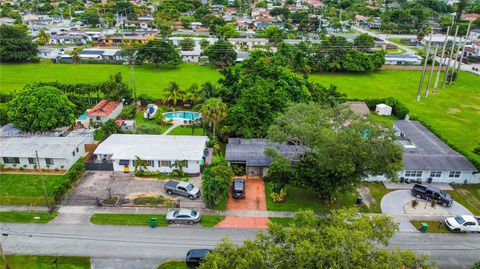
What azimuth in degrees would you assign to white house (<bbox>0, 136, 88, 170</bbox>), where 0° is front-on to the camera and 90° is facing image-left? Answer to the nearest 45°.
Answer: approximately 0°

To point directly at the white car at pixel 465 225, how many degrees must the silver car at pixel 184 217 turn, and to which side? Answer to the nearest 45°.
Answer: approximately 180°

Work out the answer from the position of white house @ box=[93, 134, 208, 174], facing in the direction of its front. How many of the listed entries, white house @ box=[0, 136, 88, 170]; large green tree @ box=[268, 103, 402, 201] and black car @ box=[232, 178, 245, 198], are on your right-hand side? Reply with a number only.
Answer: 1

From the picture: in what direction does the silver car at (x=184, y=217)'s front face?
to the viewer's left

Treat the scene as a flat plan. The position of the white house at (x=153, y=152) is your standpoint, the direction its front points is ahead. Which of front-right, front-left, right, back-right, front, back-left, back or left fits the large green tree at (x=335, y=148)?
front-left

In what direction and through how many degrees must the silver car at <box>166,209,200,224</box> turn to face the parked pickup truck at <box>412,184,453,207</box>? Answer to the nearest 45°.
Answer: approximately 180°

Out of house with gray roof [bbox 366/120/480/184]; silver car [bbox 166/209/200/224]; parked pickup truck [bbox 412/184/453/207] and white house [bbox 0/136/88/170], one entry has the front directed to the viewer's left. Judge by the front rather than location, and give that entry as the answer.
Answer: the silver car

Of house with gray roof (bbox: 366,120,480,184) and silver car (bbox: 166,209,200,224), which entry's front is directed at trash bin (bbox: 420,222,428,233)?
the house with gray roof

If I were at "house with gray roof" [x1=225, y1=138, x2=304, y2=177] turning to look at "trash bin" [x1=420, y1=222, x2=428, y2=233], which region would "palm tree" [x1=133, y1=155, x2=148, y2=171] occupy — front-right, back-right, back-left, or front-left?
back-right

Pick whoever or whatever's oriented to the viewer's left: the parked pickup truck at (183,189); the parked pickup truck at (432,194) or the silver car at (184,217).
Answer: the silver car

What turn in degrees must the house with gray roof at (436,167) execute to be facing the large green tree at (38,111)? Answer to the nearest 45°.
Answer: approximately 90° to its right

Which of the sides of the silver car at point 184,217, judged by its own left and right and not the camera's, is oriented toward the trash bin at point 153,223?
front
